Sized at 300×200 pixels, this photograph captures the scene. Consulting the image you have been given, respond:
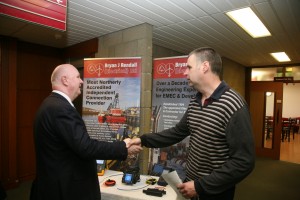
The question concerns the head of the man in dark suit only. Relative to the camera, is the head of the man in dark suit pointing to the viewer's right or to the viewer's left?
to the viewer's right

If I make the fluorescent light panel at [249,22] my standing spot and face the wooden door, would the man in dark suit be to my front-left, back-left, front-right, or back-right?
back-left

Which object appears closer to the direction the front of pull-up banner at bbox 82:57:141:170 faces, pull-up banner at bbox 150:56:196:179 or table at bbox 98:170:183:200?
the table

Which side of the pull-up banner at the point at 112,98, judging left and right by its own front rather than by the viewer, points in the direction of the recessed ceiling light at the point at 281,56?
left

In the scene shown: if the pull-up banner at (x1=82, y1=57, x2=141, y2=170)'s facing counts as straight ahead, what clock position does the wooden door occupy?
The wooden door is roughly at 8 o'clock from the pull-up banner.

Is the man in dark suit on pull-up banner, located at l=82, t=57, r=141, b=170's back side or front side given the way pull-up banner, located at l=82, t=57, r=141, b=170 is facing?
on the front side

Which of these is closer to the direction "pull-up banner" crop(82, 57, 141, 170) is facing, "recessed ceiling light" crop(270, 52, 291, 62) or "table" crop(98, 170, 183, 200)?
the table

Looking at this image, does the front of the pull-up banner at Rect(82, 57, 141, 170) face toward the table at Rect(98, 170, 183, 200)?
yes

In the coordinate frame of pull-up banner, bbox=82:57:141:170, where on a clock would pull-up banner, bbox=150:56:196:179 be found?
pull-up banner, bbox=150:56:196:179 is roughly at 10 o'clock from pull-up banner, bbox=82:57:141:170.

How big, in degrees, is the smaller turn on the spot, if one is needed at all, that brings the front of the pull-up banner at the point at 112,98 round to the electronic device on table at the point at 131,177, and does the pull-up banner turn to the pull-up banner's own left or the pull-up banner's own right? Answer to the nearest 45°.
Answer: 0° — it already faces it

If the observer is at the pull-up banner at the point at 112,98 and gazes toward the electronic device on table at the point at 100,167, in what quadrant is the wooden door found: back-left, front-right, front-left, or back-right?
back-left

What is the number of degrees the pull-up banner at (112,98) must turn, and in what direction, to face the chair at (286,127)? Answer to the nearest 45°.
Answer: approximately 135° to its left

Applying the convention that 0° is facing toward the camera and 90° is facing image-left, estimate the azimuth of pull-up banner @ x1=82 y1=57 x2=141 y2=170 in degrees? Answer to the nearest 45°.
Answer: approximately 0°

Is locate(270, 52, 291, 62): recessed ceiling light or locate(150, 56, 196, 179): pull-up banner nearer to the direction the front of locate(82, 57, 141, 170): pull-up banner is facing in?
the pull-up banner

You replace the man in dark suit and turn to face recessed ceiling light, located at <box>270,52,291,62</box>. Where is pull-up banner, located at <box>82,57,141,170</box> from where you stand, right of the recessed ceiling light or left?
left
